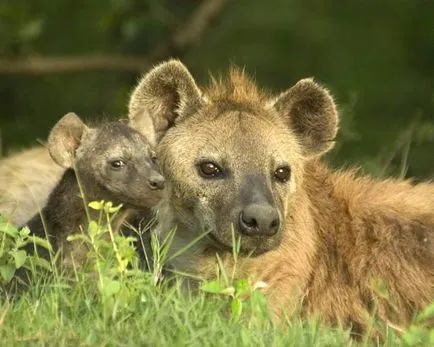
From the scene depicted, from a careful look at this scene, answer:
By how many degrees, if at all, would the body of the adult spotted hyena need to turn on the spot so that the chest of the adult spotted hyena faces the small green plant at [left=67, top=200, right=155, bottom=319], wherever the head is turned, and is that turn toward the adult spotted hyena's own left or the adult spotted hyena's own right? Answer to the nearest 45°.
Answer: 0° — it already faces it

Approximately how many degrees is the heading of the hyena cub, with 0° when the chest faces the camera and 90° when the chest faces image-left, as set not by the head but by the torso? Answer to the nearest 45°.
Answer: approximately 315°

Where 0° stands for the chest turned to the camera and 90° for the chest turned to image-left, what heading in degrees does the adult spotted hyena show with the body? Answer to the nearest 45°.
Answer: approximately 45°

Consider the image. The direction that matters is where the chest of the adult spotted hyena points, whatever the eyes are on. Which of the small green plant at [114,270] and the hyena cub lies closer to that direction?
the small green plant

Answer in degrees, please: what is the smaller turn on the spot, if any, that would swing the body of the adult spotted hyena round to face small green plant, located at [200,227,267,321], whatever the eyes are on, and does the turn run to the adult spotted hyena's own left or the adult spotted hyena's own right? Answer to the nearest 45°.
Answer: approximately 45° to the adult spotted hyena's own left

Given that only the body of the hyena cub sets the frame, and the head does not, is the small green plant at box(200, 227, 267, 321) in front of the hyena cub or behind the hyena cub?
in front

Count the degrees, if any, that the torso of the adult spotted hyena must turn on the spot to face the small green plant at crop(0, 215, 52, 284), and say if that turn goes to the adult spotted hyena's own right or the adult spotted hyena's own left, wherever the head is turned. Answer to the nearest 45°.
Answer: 0° — it already faces it

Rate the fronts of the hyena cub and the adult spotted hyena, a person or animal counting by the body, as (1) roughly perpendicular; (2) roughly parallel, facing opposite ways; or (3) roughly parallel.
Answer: roughly perpendicular
